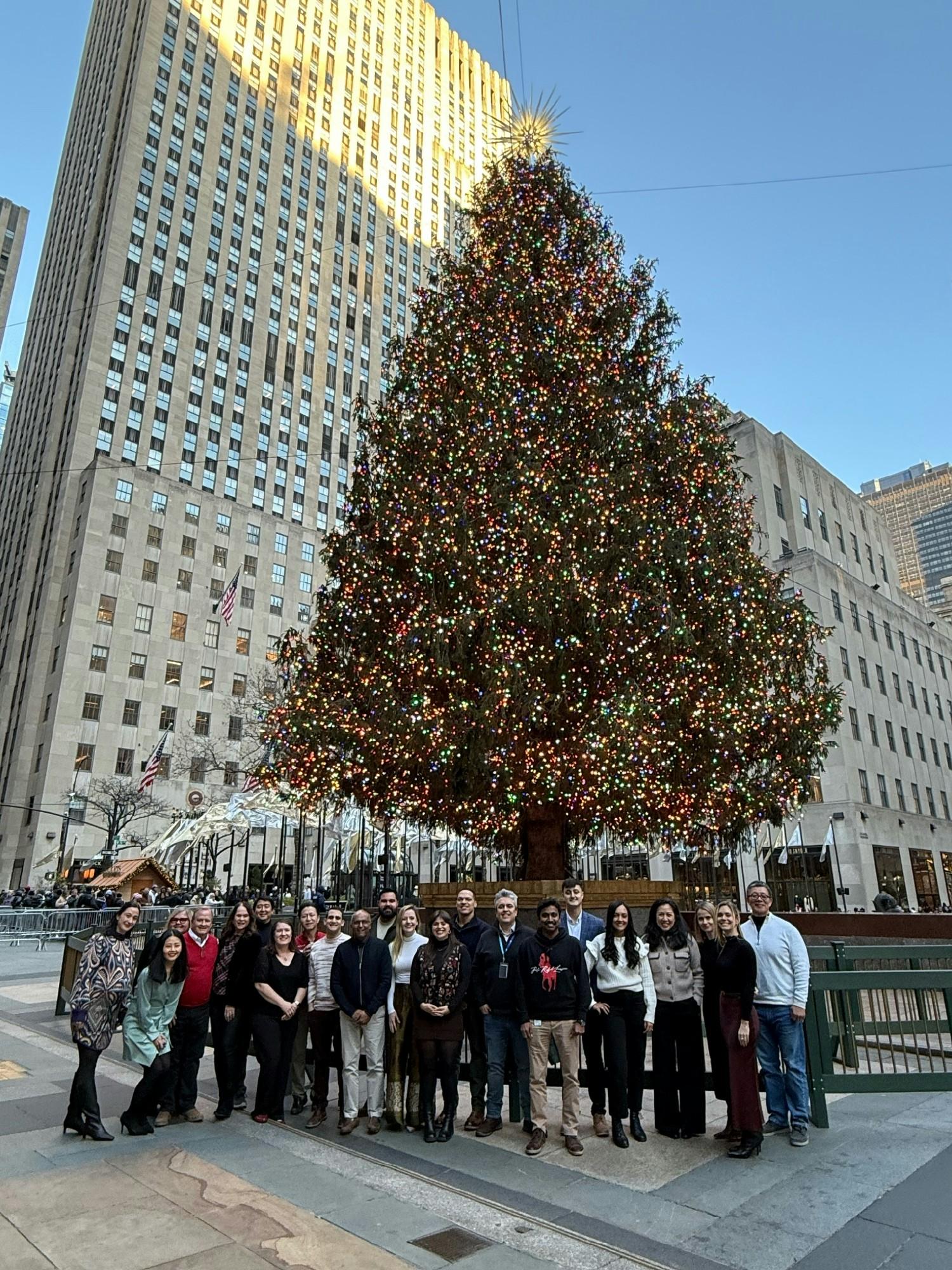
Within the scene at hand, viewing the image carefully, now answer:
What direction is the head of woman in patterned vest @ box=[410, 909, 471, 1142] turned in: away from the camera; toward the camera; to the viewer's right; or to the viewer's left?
toward the camera

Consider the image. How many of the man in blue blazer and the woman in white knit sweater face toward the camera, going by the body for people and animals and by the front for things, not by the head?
2

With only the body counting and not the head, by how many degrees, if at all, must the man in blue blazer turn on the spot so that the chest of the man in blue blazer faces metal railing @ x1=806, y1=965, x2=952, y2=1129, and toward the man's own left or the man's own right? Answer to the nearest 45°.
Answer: approximately 90° to the man's own left

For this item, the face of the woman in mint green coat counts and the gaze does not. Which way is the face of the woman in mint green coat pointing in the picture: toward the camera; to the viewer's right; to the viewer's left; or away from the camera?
toward the camera

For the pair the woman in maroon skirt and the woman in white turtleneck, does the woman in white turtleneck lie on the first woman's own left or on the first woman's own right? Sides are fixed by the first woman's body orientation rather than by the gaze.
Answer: on the first woman's own right

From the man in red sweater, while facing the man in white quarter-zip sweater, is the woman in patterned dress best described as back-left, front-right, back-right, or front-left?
back-right

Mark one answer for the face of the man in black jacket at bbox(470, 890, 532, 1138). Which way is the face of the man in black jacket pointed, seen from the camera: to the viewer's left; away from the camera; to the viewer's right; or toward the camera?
toward the camera

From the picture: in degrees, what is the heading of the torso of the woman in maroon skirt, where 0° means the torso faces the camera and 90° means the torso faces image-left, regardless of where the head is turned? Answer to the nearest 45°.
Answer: approximately 45°

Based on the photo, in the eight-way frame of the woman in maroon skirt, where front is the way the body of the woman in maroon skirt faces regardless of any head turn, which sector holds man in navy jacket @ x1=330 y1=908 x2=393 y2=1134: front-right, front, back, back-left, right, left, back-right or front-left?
front-right

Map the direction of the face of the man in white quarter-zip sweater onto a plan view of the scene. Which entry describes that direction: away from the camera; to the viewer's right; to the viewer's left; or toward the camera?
toward the camera

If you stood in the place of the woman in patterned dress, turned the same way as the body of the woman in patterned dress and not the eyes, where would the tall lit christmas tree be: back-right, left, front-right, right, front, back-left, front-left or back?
left

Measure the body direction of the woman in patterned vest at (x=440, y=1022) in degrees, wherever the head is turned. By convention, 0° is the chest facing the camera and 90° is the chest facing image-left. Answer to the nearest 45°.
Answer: approximately 0°

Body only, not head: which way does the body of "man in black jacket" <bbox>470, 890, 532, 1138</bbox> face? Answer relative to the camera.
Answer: toward the camera

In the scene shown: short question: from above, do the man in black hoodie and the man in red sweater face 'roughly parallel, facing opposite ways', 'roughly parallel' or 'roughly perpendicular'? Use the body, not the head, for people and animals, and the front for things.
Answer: roughly parallel

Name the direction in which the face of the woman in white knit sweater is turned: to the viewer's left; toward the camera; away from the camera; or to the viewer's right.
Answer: toward the camera

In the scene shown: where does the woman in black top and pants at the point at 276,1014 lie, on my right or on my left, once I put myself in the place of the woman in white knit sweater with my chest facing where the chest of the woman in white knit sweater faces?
on my right

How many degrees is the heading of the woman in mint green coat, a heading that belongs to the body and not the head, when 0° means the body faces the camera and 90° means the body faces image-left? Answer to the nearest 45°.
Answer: approximately 315°

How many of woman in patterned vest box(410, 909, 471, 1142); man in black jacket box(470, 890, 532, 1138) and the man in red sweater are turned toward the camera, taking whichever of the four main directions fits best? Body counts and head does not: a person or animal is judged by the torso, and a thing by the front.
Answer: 3

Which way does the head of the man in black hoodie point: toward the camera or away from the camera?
toward the camera

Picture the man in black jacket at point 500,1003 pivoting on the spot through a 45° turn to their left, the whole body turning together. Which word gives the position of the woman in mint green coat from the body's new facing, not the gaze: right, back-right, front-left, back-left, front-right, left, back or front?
back-right
